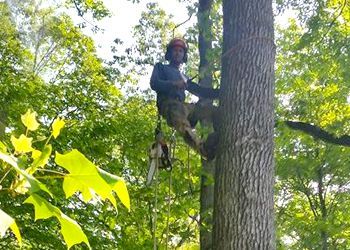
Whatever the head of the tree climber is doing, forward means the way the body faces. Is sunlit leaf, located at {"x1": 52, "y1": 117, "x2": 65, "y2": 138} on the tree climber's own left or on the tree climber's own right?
on the tree climber's own right

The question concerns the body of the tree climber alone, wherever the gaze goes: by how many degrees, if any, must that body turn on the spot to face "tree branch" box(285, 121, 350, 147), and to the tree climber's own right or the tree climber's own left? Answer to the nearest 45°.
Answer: approximately 45° to the tree climber's own left

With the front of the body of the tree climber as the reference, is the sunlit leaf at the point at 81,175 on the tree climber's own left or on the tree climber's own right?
on the tree climber's own right

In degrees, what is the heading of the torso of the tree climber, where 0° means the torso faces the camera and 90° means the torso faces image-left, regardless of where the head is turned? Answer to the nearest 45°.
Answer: approximately 315°

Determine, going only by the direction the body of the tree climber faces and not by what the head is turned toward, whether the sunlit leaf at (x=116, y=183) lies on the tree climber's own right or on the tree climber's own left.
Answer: on the tree climber's own right
